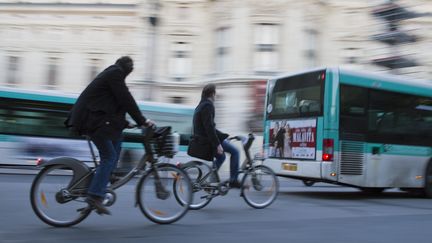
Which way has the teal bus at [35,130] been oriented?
to the viewer's right

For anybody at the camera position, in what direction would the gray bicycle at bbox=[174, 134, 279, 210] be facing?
facing to the right of the viewer

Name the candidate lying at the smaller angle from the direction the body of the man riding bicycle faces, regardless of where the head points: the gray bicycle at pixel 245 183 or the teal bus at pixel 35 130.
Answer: the gray bicycle

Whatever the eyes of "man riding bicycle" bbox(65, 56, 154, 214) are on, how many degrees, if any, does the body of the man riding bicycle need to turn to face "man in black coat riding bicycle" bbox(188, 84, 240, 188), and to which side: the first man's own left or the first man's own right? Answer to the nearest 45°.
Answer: approximately 45° to the first man's own left

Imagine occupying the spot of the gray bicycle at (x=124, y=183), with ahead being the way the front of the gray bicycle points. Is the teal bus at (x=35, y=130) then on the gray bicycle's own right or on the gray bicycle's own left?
on the gray bicycle's own left

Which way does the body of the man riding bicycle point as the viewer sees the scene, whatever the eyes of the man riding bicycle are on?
to the viewer's right

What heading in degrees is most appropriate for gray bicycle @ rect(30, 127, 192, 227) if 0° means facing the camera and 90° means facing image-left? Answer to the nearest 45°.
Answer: approximately 270°

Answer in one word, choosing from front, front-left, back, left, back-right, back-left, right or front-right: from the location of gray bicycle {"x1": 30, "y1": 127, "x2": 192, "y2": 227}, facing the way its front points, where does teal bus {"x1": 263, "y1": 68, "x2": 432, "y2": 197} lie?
front-left

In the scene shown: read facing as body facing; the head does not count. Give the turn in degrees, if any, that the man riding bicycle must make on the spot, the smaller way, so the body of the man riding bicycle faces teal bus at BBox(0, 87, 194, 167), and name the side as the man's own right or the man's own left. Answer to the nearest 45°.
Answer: approximately 90° to the man's own left

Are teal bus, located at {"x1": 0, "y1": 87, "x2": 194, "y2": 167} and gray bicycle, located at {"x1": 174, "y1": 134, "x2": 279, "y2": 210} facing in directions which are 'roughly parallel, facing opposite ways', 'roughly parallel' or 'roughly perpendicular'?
roughly parallel

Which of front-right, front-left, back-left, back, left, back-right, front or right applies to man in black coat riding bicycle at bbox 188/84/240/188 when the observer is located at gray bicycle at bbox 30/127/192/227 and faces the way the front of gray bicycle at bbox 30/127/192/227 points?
front-left
